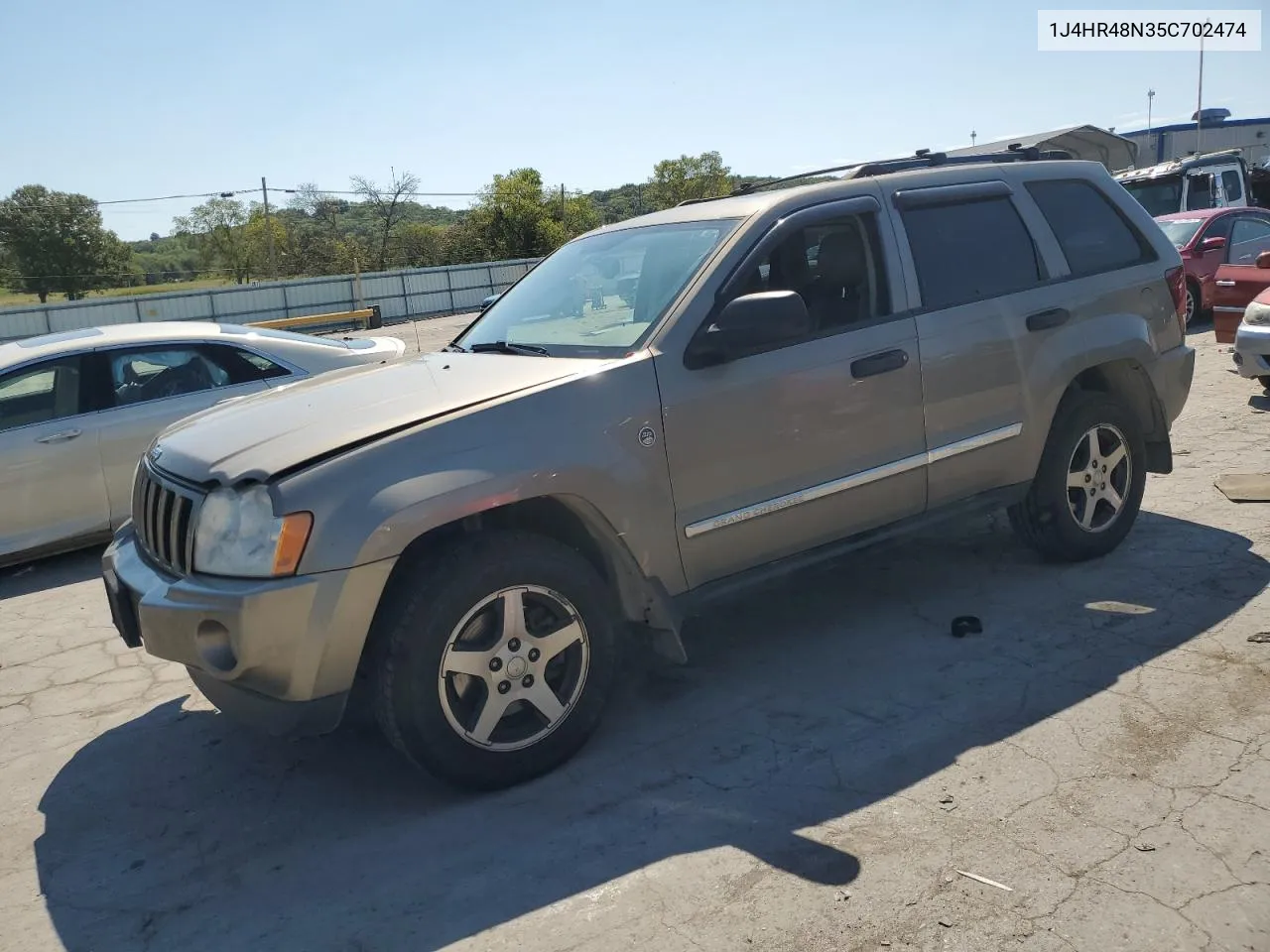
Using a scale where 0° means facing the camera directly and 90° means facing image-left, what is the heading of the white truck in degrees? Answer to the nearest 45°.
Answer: approximately 45°

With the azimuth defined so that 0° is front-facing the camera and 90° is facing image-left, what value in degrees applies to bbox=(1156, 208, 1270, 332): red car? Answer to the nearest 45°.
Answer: approximately 45°

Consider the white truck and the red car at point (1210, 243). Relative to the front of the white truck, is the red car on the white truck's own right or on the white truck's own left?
on the white truck's own left

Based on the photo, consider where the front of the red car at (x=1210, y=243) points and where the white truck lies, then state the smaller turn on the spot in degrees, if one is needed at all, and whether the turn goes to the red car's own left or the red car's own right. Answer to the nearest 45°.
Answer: approximately 135° to the red car's own right
